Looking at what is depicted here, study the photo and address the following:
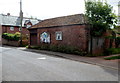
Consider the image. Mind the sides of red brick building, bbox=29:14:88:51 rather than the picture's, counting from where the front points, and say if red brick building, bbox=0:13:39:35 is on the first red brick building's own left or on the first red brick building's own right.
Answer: on the first red brick building's own right

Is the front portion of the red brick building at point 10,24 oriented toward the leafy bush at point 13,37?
yes

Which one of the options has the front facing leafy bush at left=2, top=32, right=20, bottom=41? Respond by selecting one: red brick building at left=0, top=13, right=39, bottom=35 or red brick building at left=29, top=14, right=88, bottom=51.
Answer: red brick building at left=0, top=13, right=39, bottom=35

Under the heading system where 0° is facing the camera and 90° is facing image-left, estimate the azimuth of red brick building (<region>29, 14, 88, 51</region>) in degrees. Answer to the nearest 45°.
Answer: approximately 45°

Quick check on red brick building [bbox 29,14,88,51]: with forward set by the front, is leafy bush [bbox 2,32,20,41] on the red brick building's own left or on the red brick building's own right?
on the red brick building's own right

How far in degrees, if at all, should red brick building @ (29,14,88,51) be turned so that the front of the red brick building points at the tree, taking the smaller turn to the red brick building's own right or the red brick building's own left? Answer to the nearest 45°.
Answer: approximately 90° to the red brick building's own left
